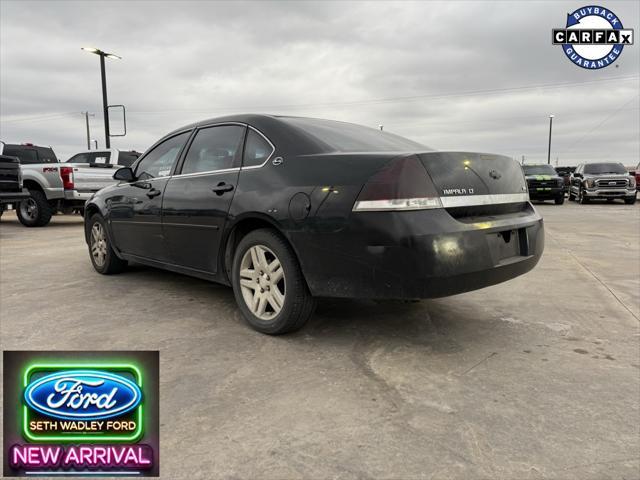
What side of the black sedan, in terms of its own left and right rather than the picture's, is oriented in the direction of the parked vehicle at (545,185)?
right

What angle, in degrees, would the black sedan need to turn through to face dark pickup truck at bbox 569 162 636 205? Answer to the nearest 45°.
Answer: approximately 90° to its right

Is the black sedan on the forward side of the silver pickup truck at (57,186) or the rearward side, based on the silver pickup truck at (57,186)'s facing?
on the rearward side

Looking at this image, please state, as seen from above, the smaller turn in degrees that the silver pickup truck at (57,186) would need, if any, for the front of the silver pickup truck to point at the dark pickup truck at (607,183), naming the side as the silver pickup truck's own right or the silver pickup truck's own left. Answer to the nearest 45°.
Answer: approximately 135° to the silver pickup truck's own right

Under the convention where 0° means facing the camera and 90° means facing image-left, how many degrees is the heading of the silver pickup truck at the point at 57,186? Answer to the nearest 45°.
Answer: approximately 135°

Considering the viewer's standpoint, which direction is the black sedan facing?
facing away from the viewer and to the left of the viewer

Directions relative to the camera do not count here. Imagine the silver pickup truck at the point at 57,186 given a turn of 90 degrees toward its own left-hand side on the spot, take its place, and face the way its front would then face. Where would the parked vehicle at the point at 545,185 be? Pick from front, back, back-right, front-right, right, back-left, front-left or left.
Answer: back-left
